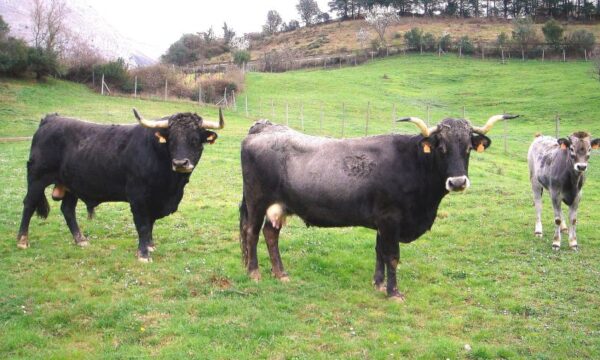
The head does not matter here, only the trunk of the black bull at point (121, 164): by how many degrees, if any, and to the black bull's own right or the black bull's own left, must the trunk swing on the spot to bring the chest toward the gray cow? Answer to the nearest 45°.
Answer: approximately 45° to the black bull's own left

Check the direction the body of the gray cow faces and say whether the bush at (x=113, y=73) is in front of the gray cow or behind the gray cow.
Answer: behind

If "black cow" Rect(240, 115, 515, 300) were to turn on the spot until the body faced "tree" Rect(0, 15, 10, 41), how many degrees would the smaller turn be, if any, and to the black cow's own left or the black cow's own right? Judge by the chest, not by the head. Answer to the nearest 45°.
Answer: approximately 135° to the black cow's own left

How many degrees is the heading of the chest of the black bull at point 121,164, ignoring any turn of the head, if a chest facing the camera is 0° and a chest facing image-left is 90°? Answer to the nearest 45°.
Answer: approximately 315°

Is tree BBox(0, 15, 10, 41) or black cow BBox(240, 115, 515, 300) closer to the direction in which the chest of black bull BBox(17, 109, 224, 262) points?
the black cow

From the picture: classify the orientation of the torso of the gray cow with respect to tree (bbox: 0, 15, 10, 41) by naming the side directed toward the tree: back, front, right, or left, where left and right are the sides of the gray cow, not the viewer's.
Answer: back

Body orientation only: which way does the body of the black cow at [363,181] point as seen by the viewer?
to the viewer's right

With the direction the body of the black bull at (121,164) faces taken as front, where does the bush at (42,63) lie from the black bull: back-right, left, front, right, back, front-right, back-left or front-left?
back-left

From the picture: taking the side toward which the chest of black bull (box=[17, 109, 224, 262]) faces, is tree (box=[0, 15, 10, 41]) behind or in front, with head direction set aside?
behind

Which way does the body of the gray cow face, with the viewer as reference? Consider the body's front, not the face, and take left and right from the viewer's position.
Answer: facing the viewer and to the right of the viewer

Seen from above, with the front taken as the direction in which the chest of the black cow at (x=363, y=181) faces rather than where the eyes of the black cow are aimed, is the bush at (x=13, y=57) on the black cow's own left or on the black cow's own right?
on the black cow's own left
